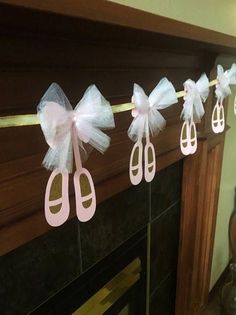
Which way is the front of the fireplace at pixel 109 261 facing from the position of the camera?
facing the viewer and to the right of the viewer

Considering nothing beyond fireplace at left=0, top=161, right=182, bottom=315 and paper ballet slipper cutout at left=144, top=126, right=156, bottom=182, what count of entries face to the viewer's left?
0

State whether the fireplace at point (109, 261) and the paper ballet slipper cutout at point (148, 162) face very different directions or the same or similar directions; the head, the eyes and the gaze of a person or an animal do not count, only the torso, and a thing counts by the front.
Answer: same or similar directions

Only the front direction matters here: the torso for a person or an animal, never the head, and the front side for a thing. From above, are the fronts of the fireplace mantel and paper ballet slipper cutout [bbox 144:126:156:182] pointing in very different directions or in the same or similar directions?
same or similar directions

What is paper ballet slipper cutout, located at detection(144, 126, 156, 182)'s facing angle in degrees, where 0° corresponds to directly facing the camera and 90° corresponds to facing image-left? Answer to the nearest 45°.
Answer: approximately 315°
